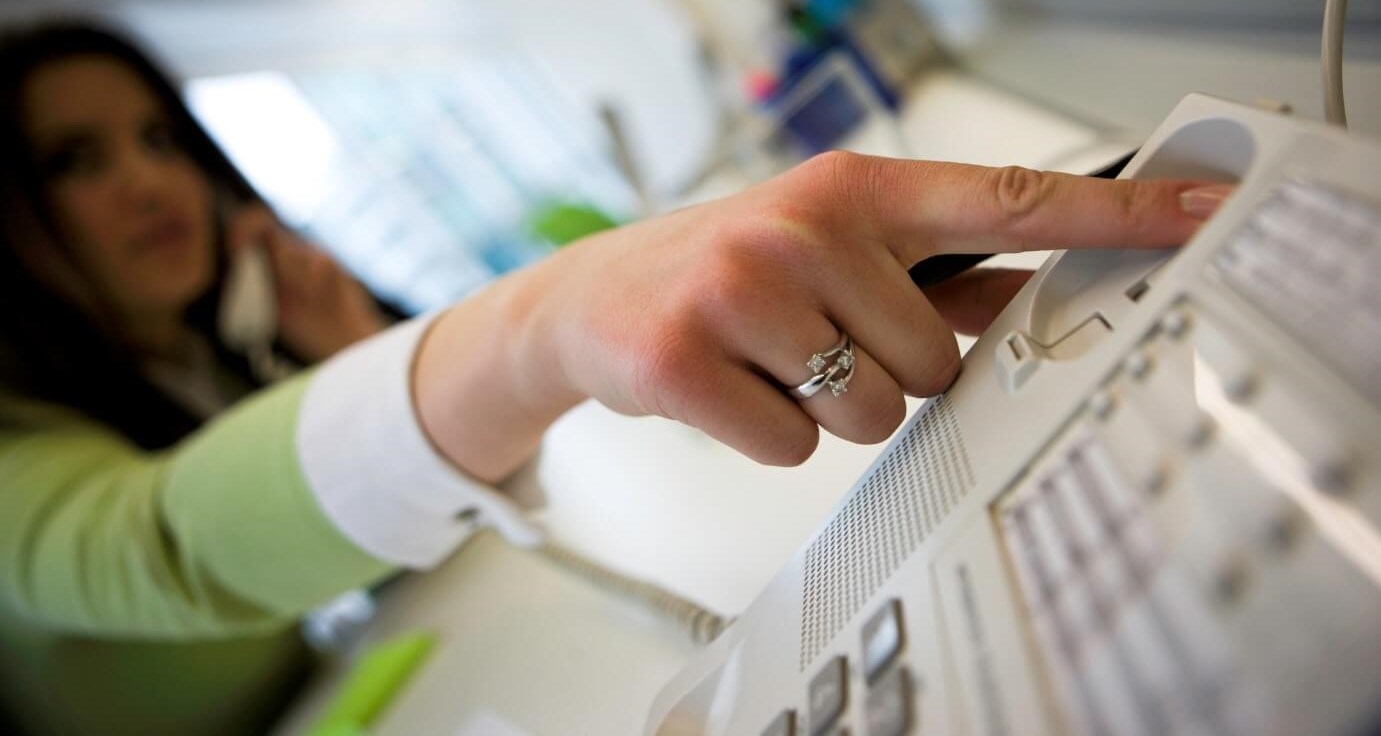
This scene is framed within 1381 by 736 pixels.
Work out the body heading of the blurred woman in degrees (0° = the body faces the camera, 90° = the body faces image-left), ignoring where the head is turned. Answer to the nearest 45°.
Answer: approximately 315°
